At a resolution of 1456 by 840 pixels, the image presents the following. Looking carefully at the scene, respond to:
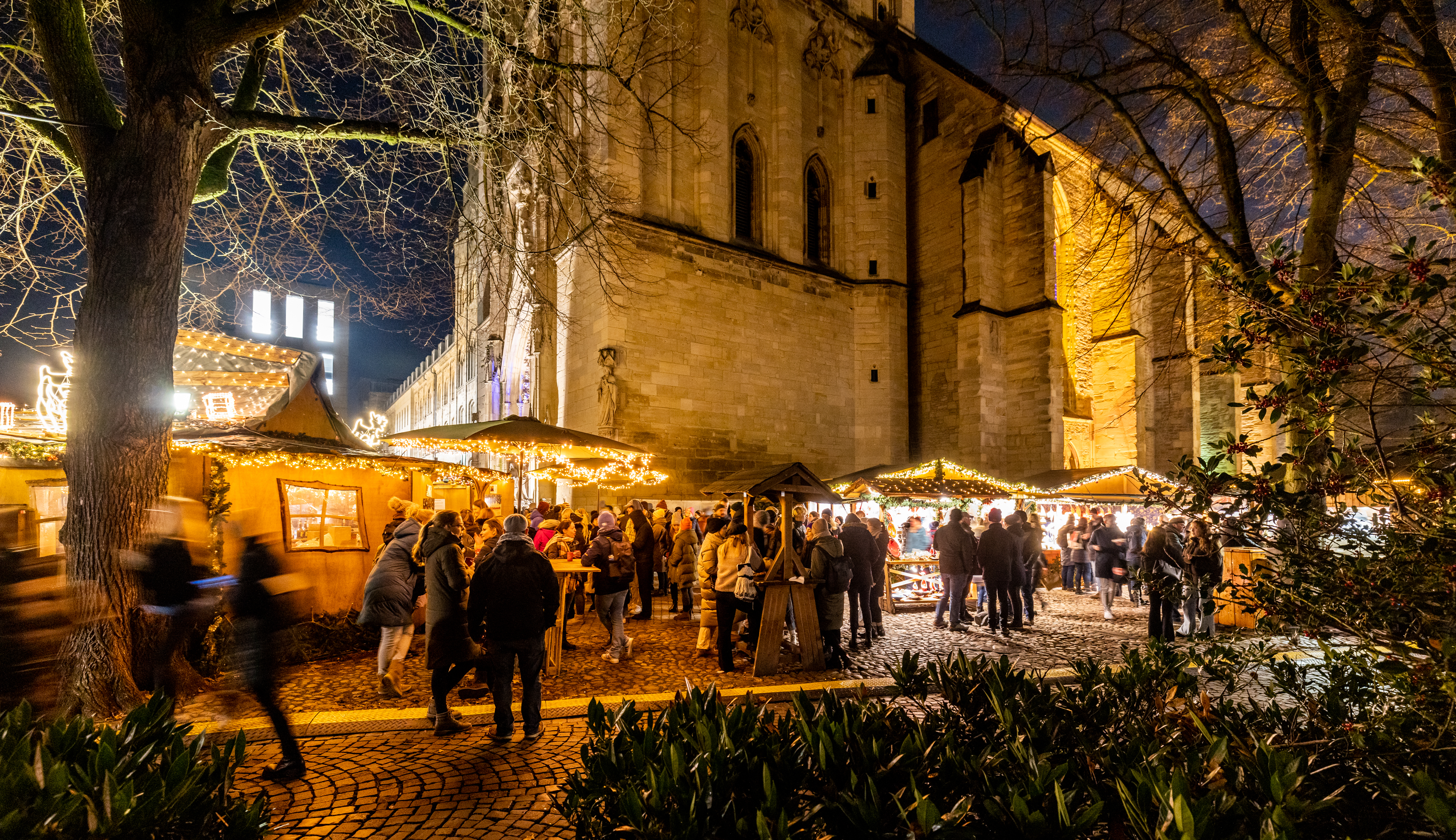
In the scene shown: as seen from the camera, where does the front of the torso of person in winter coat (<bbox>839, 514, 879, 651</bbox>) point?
away from the camera

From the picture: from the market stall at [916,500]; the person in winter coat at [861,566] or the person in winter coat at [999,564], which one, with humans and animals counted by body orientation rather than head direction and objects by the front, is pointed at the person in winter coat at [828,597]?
the market stall

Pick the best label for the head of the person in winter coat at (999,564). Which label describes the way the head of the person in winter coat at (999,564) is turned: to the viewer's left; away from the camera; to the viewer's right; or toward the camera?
away from the camera

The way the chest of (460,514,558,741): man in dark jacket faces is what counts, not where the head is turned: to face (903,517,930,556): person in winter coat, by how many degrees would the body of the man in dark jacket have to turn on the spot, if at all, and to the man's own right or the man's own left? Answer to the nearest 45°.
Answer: approximately 45° to the man's own right

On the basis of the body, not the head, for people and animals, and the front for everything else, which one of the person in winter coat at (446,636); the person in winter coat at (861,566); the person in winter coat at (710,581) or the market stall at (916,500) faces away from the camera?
the person in winter coat at (861,566)

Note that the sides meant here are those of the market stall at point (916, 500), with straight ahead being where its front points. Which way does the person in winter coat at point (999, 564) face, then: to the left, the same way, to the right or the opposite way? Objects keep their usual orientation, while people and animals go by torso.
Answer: the opposite way

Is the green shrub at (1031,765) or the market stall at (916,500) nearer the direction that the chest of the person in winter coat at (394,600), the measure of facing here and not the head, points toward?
the market stall

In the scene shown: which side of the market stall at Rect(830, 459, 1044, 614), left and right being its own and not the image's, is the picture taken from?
front

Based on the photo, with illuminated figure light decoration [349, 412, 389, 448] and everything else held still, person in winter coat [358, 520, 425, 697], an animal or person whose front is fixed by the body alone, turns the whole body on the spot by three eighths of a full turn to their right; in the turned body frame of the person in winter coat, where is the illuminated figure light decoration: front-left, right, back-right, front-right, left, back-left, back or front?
back

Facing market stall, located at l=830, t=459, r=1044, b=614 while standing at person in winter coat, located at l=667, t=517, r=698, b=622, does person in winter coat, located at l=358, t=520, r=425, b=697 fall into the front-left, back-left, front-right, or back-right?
back-right

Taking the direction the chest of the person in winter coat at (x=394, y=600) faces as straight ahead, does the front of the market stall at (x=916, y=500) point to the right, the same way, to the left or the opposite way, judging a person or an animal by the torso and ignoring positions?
the opposite way

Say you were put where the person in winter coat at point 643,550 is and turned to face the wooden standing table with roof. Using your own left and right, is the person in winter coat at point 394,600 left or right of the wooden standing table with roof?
right

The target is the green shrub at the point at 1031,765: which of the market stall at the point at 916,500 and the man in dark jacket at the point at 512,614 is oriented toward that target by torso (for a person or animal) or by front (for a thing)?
the market stall

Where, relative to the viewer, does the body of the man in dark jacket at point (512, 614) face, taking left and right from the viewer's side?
facing away from the viewer
